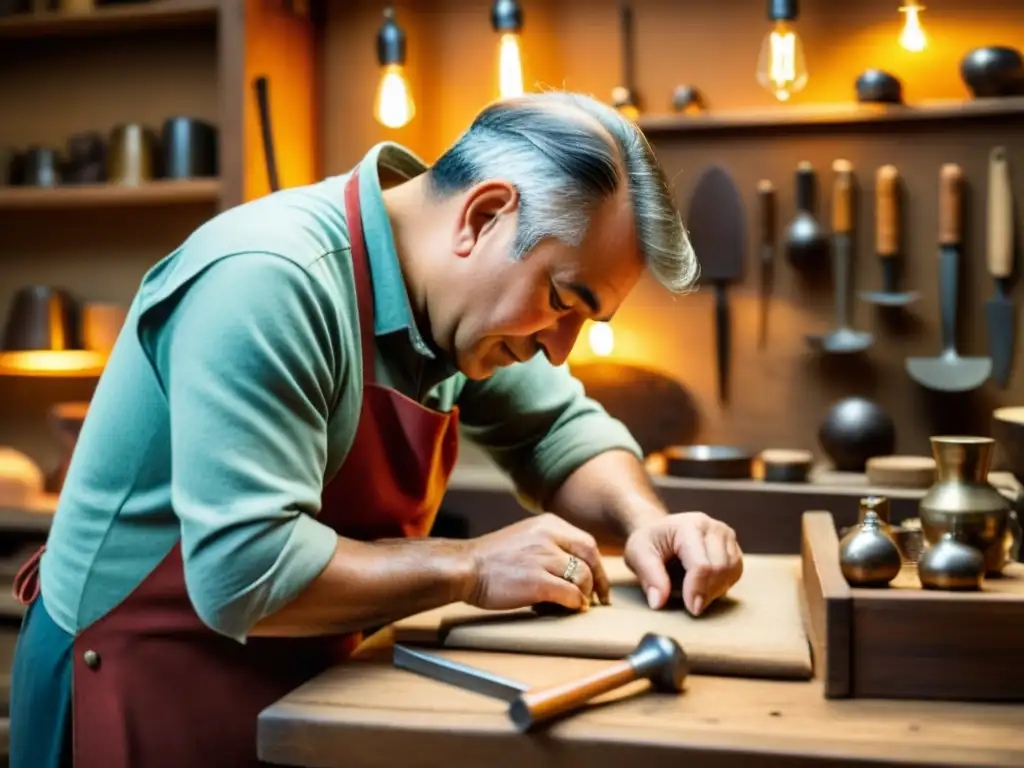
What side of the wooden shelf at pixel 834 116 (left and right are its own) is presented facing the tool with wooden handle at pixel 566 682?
front

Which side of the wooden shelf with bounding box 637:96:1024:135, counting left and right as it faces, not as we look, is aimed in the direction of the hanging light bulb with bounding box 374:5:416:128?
right

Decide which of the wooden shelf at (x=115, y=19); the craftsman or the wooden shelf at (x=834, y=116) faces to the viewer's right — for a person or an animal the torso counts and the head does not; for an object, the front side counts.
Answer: the craftsman

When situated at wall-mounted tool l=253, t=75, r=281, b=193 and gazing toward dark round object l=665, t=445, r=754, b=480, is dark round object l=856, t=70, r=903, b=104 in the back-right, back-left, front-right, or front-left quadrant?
front-left

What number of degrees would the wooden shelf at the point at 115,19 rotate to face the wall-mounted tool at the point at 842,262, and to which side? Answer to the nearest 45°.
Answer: approximately 45° to its left

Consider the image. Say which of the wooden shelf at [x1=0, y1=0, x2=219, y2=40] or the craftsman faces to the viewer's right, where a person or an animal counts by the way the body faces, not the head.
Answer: the craftsman

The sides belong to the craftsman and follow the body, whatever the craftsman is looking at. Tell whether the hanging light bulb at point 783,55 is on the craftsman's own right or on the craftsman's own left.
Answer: on the craftsman's own left

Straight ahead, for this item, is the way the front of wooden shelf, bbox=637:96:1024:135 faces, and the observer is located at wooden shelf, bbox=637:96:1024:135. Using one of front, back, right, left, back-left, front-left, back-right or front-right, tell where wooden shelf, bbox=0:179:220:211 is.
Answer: right

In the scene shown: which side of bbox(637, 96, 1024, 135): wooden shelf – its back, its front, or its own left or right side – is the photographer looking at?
front

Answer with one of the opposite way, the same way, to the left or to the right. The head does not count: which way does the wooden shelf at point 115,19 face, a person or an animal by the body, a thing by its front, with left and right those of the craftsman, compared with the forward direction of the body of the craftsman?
to the right

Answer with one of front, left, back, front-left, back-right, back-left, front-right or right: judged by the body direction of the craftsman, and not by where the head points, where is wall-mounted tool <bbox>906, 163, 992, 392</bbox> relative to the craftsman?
front-left

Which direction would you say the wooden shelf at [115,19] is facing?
toward the camera

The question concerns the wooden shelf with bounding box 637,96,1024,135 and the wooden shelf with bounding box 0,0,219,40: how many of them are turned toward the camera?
2

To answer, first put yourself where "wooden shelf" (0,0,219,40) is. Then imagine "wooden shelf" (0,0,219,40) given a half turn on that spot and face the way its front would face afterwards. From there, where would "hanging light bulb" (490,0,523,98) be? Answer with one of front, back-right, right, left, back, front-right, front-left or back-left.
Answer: back-right

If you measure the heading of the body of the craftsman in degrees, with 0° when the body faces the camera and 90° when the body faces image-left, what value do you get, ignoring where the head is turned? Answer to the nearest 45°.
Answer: approximately 270°
